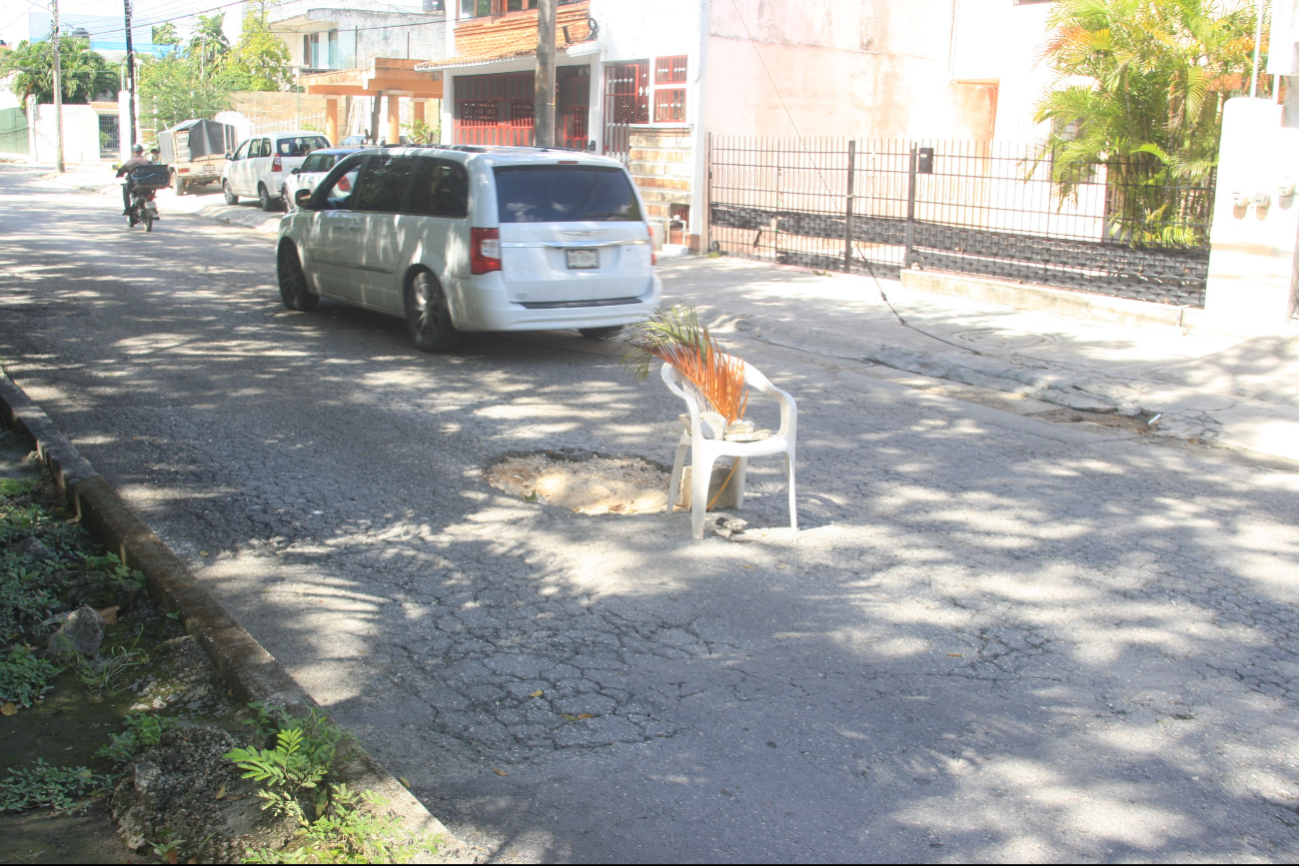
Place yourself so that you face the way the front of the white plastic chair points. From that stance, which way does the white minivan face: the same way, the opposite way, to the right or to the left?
the opposite way

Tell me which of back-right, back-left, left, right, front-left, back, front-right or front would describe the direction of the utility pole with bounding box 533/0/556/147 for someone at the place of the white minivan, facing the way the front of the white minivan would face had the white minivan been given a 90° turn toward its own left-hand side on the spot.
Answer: back-right

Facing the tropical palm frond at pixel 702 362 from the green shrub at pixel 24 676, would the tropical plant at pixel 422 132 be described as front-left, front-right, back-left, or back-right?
front-left

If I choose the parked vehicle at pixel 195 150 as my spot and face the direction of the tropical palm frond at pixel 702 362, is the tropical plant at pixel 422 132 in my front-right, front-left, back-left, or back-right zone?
front-left

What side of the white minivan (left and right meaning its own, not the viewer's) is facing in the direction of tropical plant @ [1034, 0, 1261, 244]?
right

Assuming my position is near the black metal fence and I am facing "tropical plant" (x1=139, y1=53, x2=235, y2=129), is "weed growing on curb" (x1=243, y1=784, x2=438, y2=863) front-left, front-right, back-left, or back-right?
back-left

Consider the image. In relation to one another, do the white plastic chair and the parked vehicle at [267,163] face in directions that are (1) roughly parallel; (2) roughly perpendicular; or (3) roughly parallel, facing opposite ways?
roughly parallel, facing opposite ways

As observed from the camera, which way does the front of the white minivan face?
facing away from the viewer and to the left of the viewer

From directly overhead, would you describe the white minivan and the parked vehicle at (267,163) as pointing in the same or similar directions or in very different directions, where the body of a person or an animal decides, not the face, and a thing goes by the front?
same or similar directions

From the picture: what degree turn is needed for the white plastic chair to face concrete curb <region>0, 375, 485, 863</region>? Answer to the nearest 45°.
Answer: approximately 90° to its right

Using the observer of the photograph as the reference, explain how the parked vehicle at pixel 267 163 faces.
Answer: facing away from the viewer and to the left of the viewer

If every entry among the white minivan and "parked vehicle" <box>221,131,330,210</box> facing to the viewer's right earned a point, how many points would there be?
0

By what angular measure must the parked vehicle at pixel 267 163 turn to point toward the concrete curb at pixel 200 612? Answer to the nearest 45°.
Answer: approximately 135° to its left

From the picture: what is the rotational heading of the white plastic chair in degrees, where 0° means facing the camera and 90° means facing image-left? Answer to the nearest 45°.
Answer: approximately 315°
